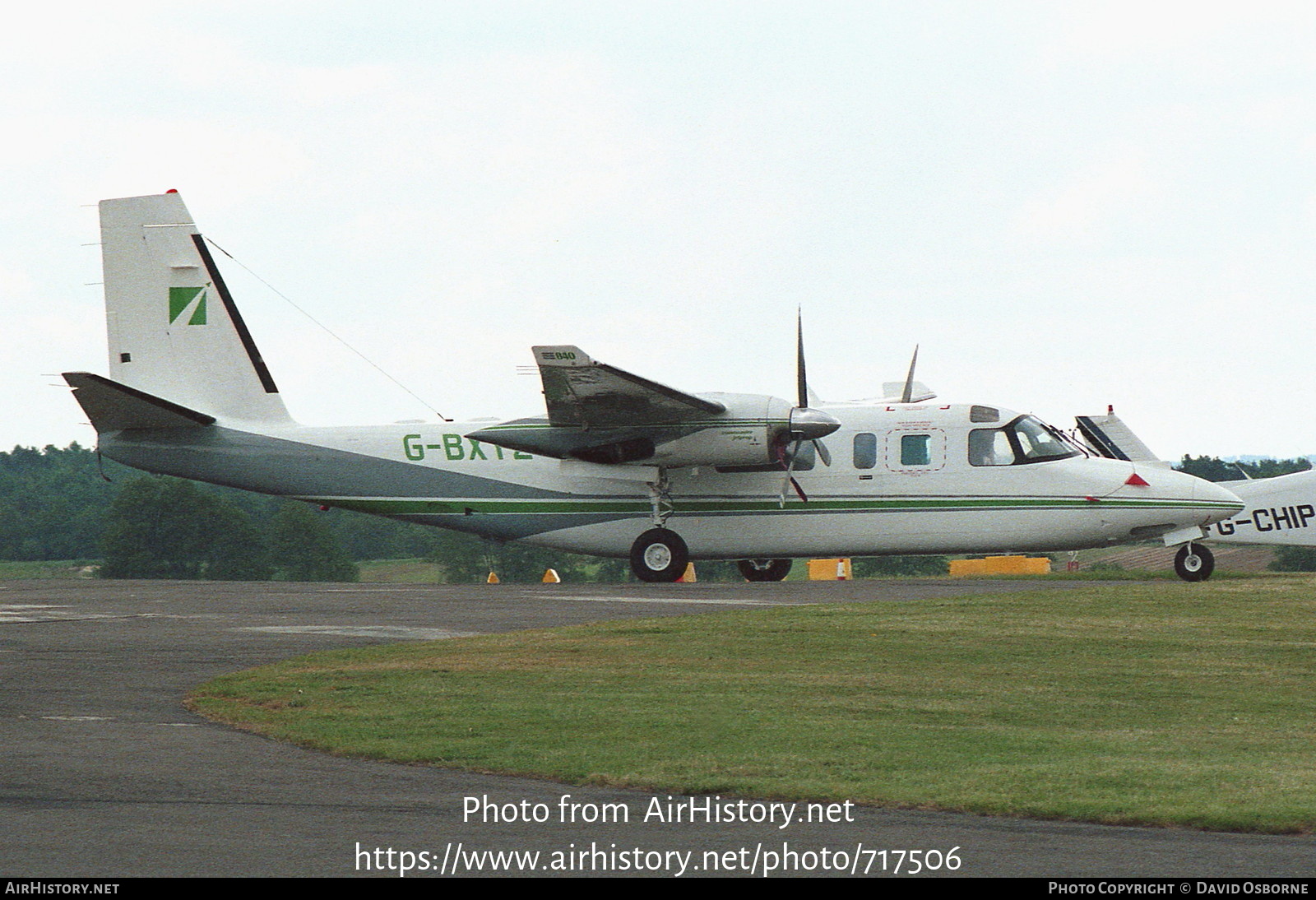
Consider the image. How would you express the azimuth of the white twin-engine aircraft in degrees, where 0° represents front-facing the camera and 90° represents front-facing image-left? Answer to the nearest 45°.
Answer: approximately 270°
